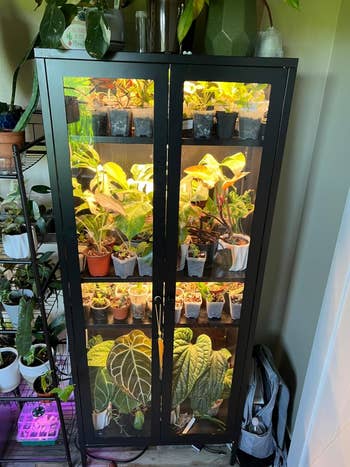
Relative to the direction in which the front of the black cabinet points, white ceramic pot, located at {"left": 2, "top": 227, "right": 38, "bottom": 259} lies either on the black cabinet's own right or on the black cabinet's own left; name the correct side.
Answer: on the black cabinet's own right

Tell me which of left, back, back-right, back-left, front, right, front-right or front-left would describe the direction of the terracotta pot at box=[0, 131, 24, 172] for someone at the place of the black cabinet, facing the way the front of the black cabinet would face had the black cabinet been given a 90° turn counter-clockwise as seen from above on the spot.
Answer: back

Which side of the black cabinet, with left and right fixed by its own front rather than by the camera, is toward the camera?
front
